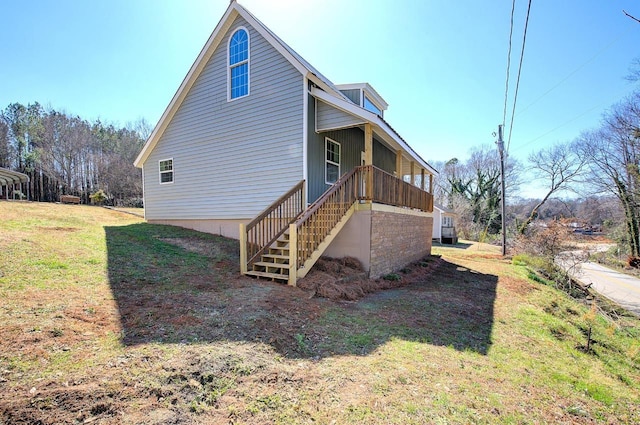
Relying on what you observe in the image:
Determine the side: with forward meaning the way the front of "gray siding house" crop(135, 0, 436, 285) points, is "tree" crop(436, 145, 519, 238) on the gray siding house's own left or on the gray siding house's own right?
on the gray siding house's own left

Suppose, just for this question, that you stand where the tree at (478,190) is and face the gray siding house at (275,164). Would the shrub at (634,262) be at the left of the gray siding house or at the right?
left

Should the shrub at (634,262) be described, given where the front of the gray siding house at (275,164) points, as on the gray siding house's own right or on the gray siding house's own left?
on the gray siding house's own left

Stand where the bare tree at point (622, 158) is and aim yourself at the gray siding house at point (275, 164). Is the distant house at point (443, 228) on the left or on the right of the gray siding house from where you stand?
right

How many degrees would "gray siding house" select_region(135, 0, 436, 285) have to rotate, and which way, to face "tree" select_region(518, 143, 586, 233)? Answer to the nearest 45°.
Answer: approximately 90° to its left

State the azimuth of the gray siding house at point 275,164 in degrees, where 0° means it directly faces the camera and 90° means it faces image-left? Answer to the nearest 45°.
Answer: approximately 315°
